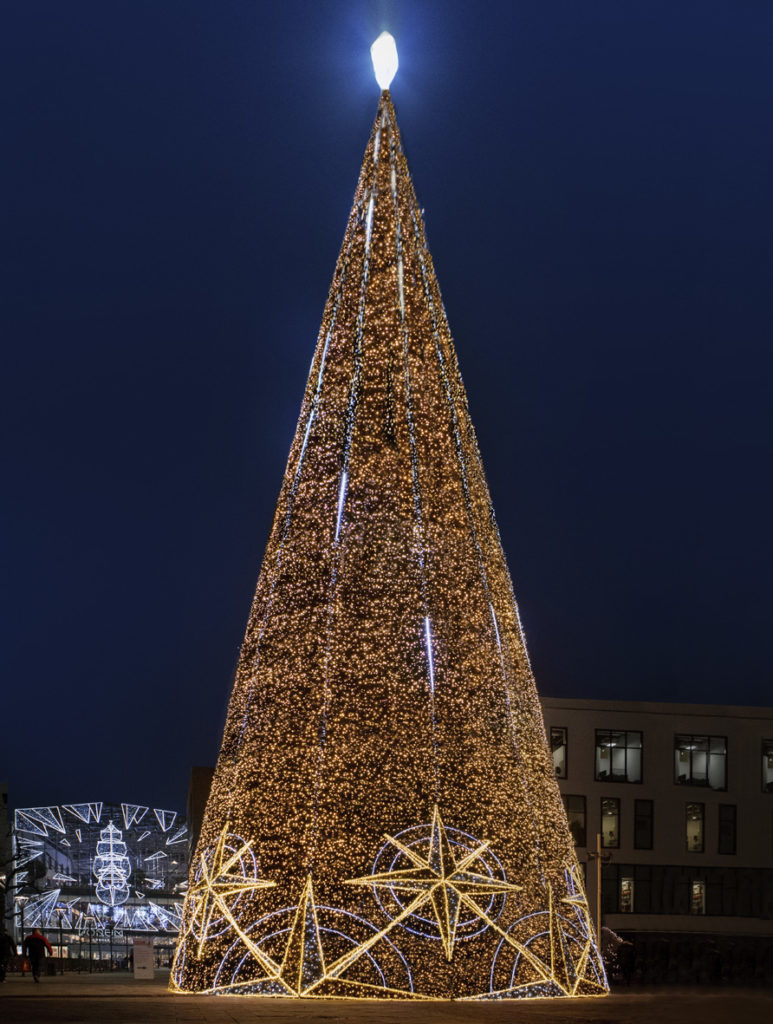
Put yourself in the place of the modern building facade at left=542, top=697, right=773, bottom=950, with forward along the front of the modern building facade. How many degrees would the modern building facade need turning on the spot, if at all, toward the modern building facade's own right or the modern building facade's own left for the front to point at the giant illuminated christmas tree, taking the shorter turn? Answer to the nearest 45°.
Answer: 0° — it already faces it

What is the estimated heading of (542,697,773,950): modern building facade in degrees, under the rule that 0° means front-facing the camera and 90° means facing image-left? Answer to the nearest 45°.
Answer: approximately 0°

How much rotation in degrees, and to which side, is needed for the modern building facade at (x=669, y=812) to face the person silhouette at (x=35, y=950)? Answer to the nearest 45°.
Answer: approximately 45° to its right
